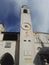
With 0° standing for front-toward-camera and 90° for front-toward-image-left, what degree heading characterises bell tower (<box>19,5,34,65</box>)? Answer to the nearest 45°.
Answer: approximately 0°
